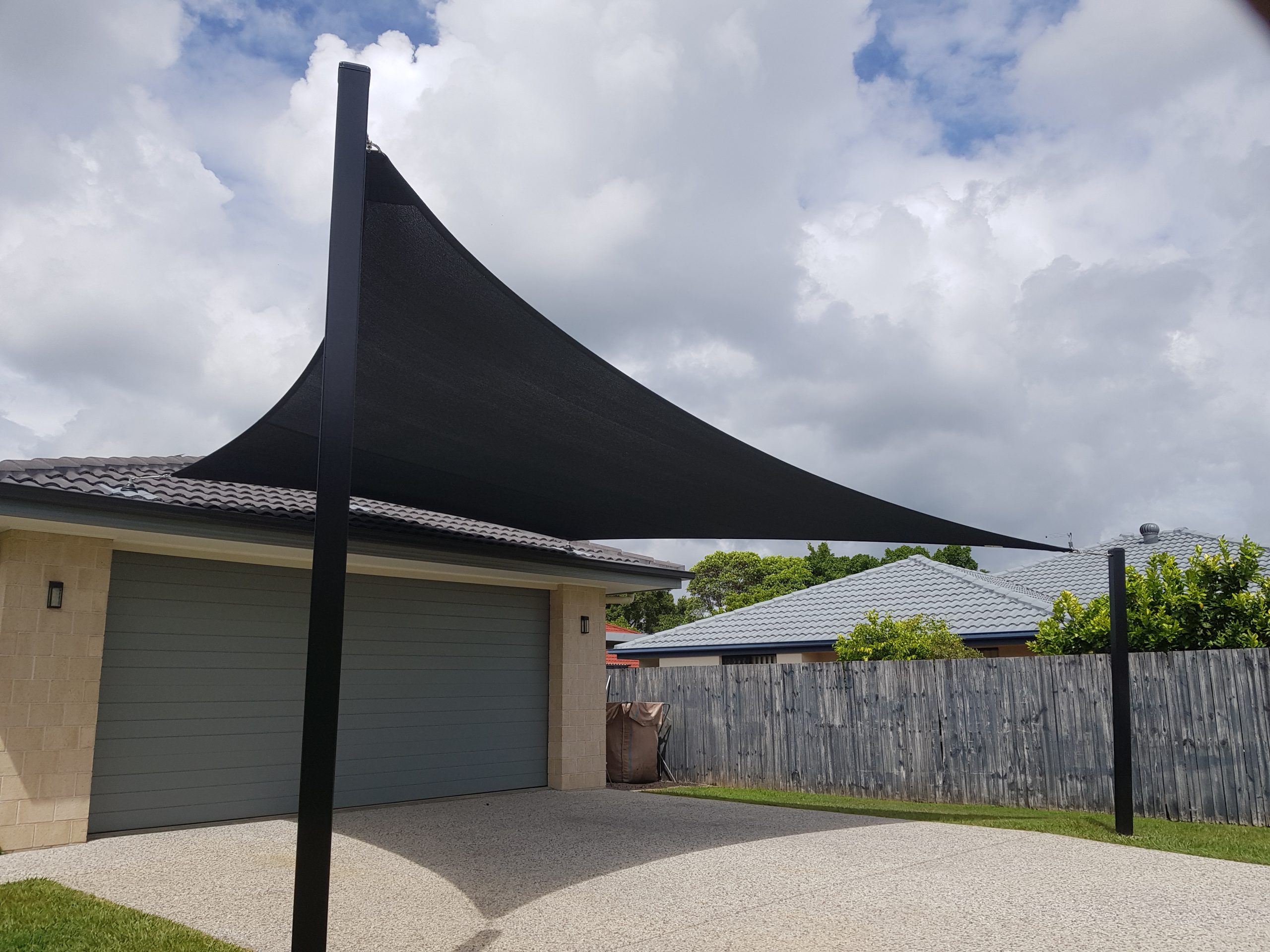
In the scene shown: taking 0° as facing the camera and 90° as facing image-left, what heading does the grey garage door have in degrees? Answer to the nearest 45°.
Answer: approximately 315°

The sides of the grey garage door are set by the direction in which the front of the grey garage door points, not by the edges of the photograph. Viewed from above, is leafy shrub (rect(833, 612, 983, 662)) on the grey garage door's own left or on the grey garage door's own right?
on the grey garage door's own left

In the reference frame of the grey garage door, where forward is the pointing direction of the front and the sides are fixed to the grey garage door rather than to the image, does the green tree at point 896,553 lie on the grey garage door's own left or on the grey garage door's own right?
on the grey garage door's own left

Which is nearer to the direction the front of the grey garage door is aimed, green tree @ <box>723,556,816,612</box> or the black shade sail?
the black shade sail

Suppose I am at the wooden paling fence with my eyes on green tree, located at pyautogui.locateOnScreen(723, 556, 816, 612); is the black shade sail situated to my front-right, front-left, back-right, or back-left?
back-left

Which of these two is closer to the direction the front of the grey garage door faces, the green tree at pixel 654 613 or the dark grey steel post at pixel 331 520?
the dark grey steel post

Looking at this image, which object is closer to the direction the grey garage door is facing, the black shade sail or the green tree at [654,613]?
the black shade sail

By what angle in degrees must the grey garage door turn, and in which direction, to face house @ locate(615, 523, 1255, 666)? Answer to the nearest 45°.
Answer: approximately 90° to its left

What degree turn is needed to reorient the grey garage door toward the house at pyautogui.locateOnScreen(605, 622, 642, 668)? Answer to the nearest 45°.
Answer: approximately 90° to its left

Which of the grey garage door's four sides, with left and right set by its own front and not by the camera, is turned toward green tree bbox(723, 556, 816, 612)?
left

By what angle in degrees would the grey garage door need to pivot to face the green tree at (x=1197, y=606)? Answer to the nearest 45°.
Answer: approximately 45° to its left

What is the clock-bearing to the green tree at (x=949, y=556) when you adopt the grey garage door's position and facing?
The green tree is roughly at 9 o'clock from the grey garage door.
